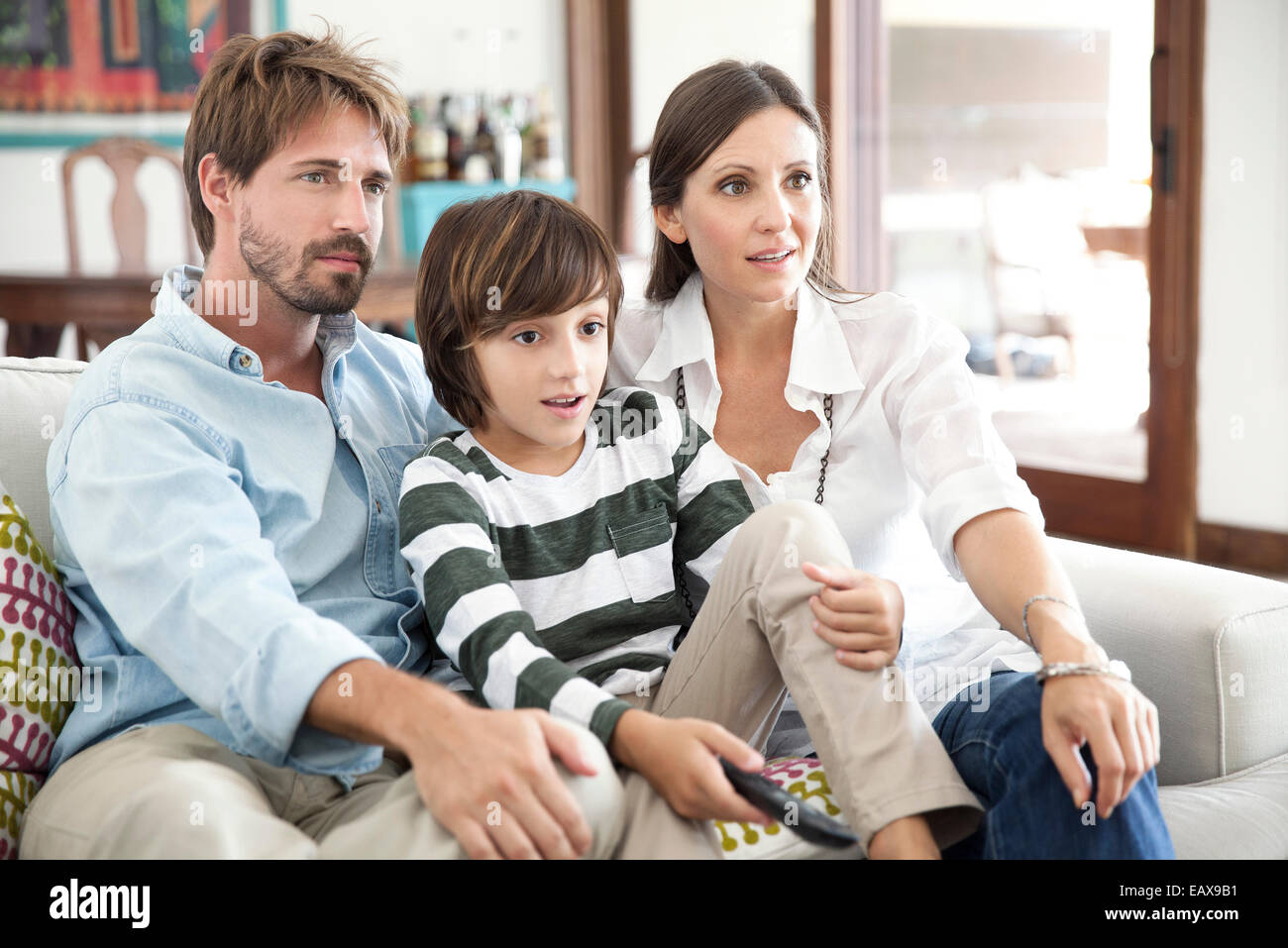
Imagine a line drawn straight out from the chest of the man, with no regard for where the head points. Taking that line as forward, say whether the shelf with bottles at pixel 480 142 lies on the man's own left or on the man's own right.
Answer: on the man's own left

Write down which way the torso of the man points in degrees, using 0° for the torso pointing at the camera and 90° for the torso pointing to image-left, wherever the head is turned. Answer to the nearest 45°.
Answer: approximately 315°

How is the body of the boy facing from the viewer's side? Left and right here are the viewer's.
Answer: facing the viewer and to the right of the viewer

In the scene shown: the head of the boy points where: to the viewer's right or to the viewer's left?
to the viewer's right

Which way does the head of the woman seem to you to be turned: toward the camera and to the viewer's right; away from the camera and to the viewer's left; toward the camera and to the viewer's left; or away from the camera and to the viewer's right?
toward the camera and to the viewer's right

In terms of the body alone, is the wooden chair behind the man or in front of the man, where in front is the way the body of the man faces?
behind

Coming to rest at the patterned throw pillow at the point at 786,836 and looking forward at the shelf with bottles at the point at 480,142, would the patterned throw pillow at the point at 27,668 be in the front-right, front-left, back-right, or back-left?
front-left
